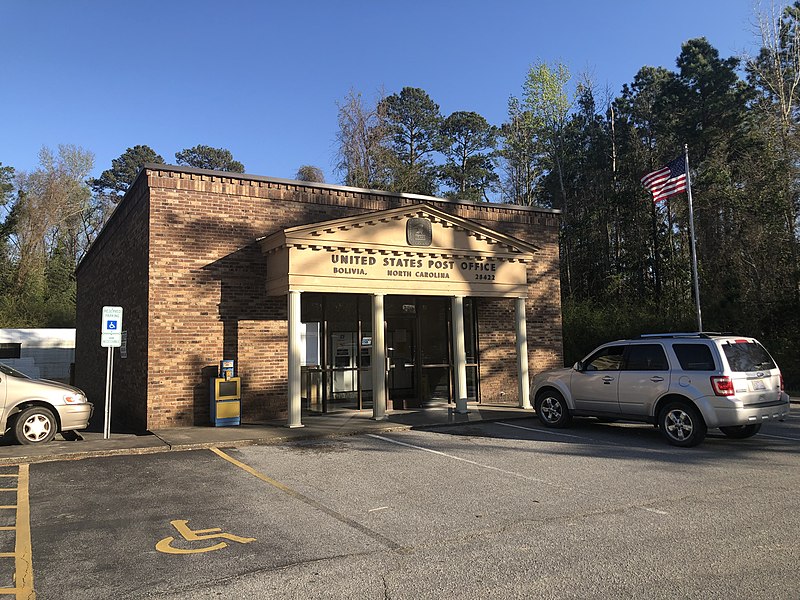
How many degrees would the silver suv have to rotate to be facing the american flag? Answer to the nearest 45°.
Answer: approximately 45° to its right

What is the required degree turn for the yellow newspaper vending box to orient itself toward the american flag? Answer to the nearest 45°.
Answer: approximately 90° to its left

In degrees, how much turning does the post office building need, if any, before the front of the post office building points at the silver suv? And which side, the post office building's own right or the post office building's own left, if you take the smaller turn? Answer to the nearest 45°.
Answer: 0° — it already faces it

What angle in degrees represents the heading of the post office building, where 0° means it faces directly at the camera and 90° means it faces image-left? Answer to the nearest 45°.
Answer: approximately 315°

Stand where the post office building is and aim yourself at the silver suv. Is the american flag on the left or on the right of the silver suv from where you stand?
left

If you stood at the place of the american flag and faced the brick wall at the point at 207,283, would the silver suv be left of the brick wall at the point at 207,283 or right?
left

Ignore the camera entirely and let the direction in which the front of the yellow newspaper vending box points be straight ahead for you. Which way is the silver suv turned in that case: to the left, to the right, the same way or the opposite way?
the opposite way

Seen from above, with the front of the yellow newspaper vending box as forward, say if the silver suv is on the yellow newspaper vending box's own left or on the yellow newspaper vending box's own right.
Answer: on the yellow newspaper vending box's own left

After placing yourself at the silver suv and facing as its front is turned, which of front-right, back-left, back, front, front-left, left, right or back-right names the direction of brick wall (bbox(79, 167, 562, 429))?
front-left

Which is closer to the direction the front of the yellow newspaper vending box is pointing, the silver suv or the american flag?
the silver suv

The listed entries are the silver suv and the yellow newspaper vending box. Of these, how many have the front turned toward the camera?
1

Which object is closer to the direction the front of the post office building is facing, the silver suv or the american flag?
the silver suv

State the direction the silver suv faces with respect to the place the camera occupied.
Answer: facing away from the viewer and to the left of the viewer

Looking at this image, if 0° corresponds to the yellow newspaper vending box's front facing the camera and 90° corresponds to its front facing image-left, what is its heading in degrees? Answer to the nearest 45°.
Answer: approximately 0°

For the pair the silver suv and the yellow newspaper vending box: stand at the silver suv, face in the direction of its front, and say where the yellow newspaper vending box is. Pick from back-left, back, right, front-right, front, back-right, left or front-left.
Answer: front-left
